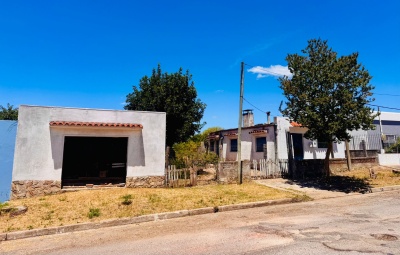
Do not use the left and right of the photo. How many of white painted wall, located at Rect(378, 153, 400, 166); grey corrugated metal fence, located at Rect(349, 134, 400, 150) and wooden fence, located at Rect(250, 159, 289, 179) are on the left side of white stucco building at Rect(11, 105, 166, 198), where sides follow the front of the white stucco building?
3

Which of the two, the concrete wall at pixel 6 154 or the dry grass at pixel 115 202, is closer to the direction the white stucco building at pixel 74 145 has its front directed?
the dry grass

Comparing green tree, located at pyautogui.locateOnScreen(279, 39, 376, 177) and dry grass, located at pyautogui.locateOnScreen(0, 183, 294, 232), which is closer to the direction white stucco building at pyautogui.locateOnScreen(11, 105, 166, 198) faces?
the dry grass

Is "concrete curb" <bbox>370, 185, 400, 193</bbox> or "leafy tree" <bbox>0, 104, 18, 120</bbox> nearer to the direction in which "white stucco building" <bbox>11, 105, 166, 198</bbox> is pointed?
the concrete curb

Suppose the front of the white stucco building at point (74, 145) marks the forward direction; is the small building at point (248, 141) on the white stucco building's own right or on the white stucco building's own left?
on the white stucco building's own left

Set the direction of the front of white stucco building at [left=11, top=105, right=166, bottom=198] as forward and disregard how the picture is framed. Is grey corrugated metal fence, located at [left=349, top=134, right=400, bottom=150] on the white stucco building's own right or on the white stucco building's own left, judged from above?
on the white stucco building's own left

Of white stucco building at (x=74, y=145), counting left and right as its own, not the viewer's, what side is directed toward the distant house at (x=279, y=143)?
left

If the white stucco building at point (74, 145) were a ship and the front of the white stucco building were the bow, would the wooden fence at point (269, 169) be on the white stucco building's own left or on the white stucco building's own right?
on the white stucco building's own left

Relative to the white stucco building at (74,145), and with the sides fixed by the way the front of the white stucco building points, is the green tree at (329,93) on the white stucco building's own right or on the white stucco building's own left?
on the white stucco building's own left

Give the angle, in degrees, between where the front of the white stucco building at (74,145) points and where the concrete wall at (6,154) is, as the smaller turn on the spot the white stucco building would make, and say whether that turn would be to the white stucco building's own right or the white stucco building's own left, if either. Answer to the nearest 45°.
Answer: approximately 90° to the white stucco building's own right

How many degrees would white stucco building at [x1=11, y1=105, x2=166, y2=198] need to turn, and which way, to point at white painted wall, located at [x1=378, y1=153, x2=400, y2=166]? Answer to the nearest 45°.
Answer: approximately 90° to its left

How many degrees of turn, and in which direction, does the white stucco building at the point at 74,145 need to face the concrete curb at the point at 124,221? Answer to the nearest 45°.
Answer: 0° — it already faces it

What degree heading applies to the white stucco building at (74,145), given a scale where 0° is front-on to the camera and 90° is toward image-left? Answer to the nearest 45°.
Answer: approximately 0°

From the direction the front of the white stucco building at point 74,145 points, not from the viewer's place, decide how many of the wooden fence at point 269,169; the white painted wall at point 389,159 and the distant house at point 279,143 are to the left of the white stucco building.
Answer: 3
